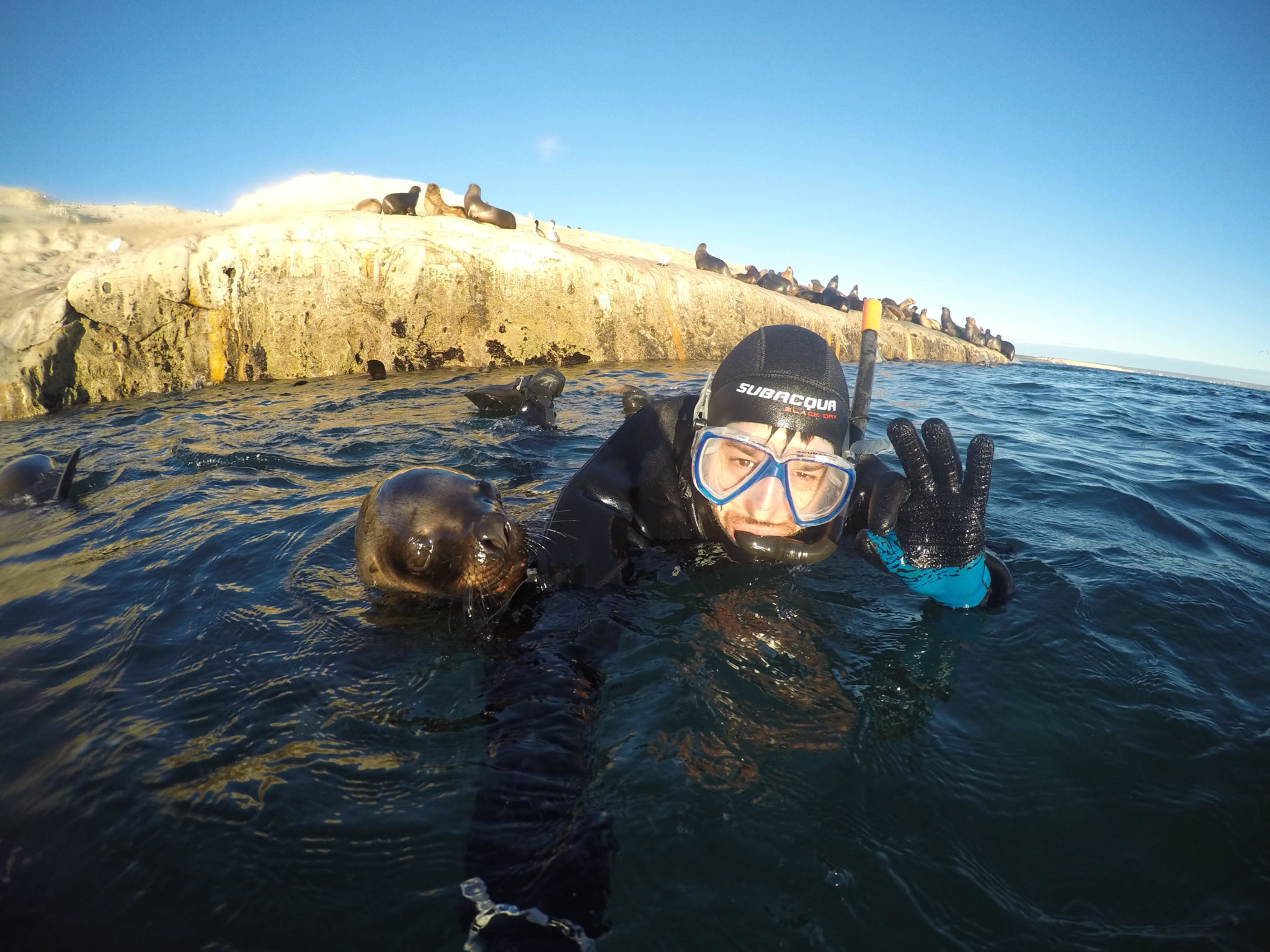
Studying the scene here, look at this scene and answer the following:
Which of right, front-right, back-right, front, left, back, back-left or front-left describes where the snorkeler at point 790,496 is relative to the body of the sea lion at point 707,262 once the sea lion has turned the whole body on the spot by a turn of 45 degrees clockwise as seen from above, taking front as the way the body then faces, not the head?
back-left

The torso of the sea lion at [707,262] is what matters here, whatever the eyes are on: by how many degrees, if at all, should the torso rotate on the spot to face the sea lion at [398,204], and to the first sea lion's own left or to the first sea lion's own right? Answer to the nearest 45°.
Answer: approximately 45° to the first sea lion's own left

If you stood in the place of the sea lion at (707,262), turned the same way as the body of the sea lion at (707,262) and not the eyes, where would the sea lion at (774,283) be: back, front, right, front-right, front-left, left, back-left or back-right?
back

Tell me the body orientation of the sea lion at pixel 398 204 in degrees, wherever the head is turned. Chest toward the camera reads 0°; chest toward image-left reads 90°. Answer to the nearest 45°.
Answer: approximately 270°

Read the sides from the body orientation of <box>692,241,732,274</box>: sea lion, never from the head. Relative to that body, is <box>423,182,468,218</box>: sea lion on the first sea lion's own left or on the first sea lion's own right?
on the first sea lion's own left

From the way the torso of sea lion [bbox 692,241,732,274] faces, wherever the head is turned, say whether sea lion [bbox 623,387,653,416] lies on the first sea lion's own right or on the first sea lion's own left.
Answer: on the first sea lion's own left

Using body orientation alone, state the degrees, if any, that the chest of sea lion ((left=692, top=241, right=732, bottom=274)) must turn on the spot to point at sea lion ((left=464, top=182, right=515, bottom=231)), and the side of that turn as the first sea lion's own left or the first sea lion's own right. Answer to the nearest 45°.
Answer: approximately 45° to the first sea lion's own left

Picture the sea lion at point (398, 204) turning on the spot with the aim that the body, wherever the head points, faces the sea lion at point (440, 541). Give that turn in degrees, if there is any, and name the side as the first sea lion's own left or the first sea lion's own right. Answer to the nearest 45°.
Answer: approximately 90° to the first sea lion's own right

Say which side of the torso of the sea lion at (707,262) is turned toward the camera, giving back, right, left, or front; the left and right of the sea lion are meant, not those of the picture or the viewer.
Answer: left

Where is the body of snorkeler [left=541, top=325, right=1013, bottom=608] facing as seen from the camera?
toward the camera
